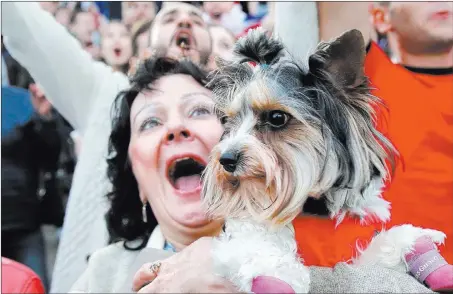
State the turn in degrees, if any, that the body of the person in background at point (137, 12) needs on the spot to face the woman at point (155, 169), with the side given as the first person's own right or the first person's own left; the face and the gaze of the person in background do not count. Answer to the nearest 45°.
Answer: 0° — they already face them

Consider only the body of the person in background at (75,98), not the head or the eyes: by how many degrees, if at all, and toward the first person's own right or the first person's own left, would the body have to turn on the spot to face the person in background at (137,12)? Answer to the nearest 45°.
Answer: approximately 180°

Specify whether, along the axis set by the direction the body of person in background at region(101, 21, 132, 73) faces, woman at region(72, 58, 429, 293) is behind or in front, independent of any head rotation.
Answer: in front

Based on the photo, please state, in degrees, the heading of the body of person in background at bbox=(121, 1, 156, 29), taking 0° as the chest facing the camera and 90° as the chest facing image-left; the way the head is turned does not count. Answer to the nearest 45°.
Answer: approximately 0°

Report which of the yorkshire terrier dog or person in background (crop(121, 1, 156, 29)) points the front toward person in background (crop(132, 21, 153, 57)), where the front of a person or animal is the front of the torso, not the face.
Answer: person in background (crop(121, 1, 156, 29))

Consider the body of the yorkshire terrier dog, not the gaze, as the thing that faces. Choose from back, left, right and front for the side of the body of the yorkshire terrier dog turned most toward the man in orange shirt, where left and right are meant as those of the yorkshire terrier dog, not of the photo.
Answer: back

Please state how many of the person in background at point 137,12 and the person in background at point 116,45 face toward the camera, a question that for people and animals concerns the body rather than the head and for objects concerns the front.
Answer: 2

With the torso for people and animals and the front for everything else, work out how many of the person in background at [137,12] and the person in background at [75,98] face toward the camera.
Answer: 2

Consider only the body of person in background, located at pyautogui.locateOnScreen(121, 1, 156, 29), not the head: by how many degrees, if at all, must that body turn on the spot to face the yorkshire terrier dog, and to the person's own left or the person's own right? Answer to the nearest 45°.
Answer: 0° — they already face it
